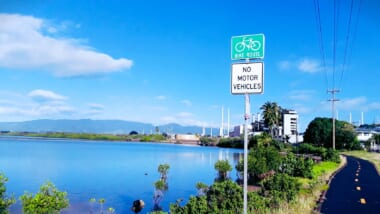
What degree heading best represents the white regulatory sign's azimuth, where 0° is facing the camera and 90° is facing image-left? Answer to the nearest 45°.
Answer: approximately 0°

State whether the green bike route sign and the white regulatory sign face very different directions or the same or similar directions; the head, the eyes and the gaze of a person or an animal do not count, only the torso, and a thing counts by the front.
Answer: same or similar directions

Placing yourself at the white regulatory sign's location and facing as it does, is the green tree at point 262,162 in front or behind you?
behind

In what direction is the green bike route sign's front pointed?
toward the camera

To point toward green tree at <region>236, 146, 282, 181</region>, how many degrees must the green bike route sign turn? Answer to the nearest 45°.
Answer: approximately 180°

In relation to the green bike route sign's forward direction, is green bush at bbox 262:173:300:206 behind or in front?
behind

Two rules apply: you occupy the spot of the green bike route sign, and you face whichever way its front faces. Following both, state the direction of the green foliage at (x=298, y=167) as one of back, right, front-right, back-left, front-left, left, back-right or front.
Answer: back

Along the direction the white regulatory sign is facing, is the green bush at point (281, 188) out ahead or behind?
behind

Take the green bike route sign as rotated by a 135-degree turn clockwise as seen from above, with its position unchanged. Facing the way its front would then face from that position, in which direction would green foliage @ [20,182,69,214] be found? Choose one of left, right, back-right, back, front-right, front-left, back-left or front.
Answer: front

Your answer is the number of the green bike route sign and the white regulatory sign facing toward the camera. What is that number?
2
